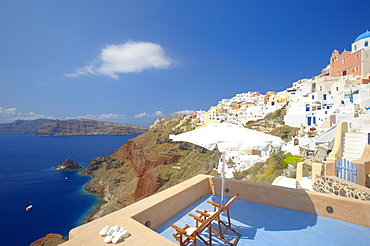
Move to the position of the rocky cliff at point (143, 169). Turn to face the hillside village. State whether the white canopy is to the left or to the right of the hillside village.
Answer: right

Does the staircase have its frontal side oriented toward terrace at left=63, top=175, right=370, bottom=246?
yes

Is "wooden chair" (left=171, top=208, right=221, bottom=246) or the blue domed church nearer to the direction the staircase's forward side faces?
the wooden chair

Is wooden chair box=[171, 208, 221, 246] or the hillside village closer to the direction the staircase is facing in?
the wooden chair

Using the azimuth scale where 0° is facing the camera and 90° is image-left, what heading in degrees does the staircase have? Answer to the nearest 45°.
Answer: approximately 0°

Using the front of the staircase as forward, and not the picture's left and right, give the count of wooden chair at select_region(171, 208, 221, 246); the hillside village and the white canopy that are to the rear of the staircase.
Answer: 1

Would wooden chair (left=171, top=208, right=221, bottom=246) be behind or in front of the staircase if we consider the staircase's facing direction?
in front

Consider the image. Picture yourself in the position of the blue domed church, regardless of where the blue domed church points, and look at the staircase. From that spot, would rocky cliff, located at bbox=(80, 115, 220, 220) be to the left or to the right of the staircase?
right

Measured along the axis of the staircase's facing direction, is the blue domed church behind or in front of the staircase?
behind

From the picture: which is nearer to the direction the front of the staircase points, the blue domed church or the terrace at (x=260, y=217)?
the terrace

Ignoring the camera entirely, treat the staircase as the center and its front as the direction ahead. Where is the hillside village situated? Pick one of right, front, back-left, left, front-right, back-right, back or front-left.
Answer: back

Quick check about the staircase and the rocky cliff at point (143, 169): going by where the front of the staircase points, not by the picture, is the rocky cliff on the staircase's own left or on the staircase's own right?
on the staircase's own right
